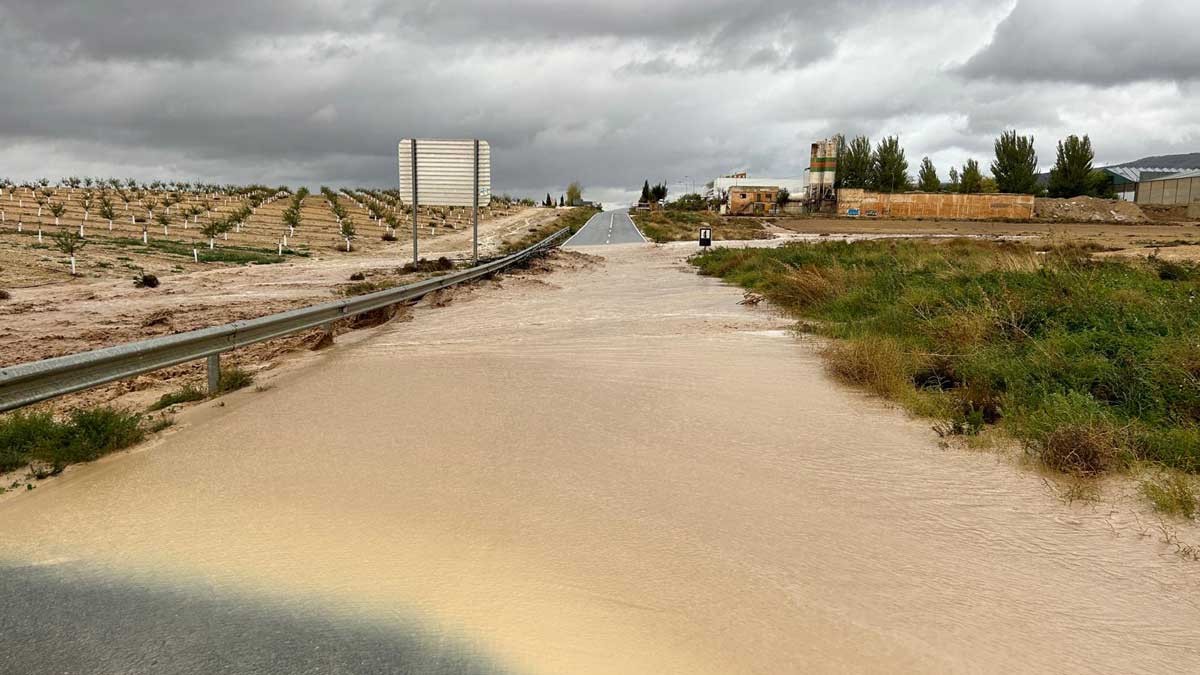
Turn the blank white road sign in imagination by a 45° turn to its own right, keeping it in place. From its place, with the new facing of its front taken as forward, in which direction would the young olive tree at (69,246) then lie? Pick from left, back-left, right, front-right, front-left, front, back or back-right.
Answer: back-left

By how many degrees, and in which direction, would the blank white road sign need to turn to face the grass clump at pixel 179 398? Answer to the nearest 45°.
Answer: approximately 180°

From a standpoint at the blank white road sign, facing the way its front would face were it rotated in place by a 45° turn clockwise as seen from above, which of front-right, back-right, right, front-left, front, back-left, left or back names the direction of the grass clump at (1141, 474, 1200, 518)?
back-right

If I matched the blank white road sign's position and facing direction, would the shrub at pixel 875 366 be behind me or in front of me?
behind

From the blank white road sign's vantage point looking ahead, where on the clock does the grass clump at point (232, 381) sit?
The grass clump is roughly at 6 o'clock from the blank white road sign.

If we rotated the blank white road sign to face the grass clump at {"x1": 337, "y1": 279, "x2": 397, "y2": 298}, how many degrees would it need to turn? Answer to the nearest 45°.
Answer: approximately 180°

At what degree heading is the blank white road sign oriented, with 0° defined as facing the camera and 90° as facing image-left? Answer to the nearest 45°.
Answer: approximately 180°
